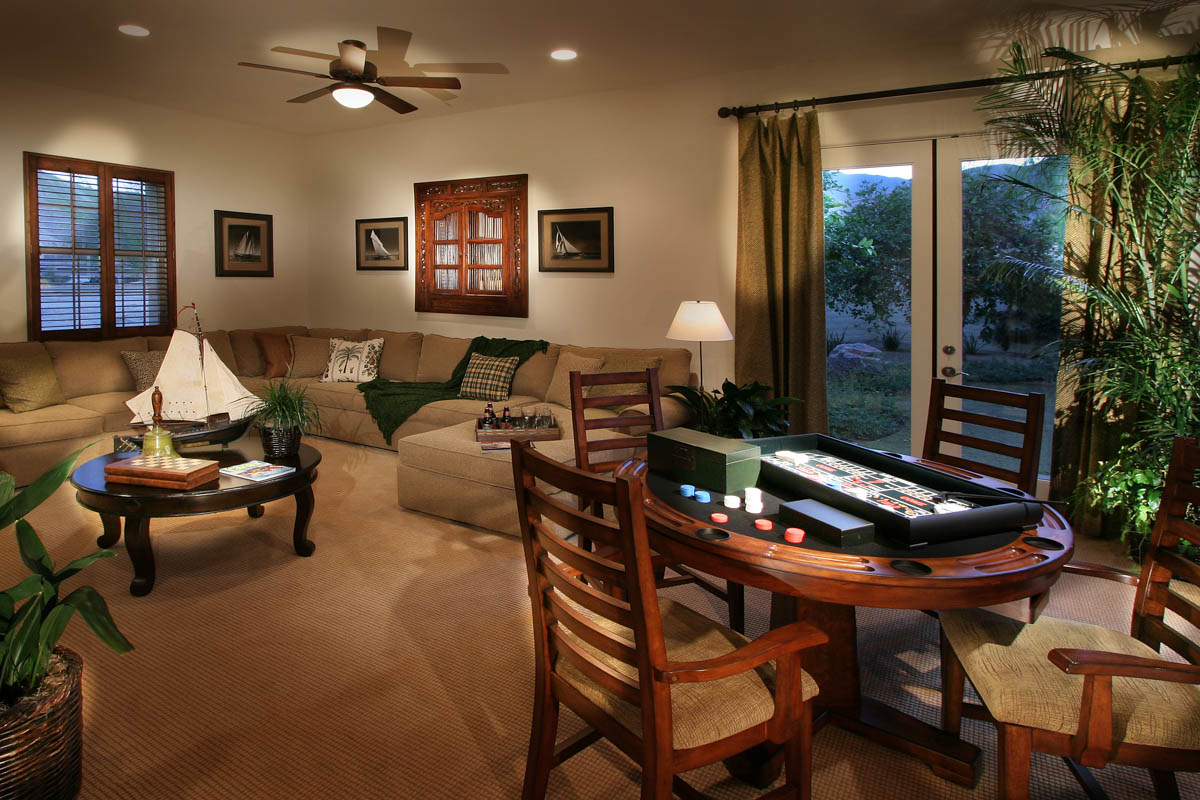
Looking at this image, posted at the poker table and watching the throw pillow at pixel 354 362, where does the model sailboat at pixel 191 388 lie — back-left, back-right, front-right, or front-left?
front-left

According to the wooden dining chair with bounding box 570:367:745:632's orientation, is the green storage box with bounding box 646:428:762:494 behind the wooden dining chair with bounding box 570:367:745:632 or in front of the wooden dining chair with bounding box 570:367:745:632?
in front

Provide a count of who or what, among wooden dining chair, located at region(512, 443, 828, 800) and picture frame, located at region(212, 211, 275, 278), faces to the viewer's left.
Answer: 0

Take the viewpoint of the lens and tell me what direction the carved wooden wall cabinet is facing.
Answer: facing the viewer and to the left of the viewer

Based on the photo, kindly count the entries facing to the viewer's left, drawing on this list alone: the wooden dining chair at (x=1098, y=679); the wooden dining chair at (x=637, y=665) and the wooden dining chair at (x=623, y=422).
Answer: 1

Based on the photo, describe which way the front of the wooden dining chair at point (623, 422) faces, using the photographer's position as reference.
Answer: facing the viewer and to the right of the viewer

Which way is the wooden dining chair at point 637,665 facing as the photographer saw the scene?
facing away from the viewer and to the right of the viewer

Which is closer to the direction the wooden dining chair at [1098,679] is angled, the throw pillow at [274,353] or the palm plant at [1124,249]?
the throw pillow

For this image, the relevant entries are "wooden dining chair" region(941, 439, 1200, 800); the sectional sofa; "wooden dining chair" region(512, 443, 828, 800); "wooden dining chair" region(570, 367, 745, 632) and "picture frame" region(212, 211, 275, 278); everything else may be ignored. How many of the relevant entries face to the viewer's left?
1

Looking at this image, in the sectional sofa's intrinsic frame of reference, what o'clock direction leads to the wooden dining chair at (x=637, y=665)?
The wooden dining chair is roughly at 12 o'clock from the sectional sofa.

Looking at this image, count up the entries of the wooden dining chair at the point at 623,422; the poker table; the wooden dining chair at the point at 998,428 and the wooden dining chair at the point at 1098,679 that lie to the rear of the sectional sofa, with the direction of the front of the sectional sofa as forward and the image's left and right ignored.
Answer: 0

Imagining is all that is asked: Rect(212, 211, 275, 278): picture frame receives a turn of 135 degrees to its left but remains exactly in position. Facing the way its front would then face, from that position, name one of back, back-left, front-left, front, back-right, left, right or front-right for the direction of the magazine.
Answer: back

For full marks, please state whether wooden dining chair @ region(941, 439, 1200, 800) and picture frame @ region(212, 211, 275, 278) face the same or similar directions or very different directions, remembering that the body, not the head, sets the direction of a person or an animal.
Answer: very different directions

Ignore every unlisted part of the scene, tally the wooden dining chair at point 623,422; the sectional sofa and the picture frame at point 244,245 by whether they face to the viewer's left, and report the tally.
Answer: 0

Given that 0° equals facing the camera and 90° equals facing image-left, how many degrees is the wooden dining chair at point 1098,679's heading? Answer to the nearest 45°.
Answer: approximately 90°

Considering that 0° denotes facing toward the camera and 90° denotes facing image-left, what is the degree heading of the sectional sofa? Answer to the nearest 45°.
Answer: approximately 0°
